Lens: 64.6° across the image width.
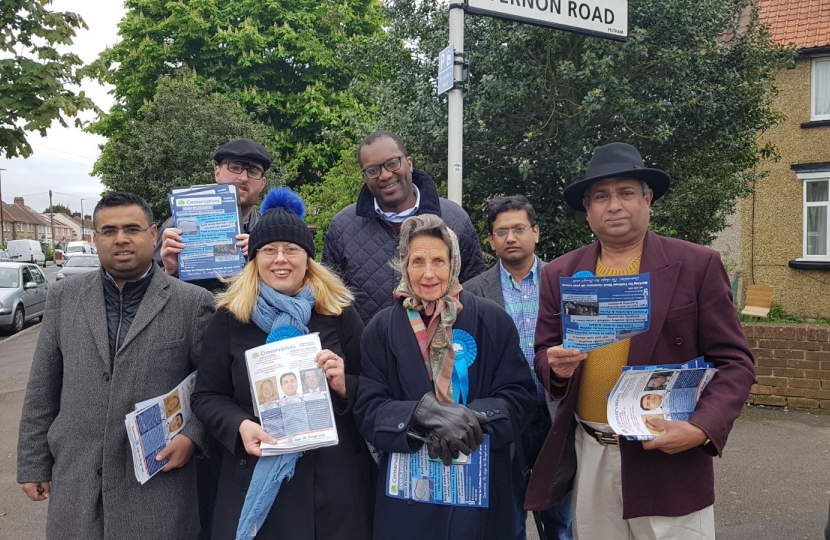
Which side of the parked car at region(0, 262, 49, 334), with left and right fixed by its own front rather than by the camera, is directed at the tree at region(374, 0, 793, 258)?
left

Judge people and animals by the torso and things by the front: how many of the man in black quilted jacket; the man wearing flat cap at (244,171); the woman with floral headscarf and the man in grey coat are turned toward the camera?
4

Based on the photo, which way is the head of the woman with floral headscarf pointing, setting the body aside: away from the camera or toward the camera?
toward the camera

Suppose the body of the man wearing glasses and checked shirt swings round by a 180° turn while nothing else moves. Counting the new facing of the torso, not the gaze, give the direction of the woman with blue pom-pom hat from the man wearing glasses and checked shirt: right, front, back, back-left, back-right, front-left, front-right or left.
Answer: back-left

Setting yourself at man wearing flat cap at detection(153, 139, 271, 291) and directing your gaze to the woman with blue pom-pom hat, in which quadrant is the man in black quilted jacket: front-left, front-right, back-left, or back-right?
front-left

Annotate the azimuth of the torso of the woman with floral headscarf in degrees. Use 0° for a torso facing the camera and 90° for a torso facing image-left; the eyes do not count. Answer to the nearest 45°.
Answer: approximately 0°

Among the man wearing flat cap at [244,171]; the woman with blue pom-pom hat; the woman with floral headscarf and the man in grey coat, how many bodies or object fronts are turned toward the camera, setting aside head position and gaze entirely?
4

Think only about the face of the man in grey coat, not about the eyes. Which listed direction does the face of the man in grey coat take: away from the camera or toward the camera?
toward the camera

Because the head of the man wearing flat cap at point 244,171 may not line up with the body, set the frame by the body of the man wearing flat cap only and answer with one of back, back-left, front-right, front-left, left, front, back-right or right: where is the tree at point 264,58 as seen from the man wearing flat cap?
back

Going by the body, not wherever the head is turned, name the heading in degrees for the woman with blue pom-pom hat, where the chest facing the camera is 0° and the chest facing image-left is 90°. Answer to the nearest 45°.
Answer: approximately 0°

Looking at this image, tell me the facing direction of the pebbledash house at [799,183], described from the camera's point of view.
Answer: facing the viewer

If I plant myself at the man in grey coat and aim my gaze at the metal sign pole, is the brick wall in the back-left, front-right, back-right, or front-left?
front-right

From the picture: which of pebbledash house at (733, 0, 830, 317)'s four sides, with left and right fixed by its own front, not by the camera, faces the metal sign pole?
front

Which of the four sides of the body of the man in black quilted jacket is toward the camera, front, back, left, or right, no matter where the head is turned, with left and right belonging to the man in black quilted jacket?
front

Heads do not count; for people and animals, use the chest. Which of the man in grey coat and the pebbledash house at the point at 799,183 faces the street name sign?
the pebbledash house

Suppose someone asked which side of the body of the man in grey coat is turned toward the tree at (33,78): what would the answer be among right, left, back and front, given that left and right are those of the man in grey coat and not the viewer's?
back

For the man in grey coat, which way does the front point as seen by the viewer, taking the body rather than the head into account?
toward the camera

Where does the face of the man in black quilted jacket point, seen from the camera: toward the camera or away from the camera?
toward the camera
